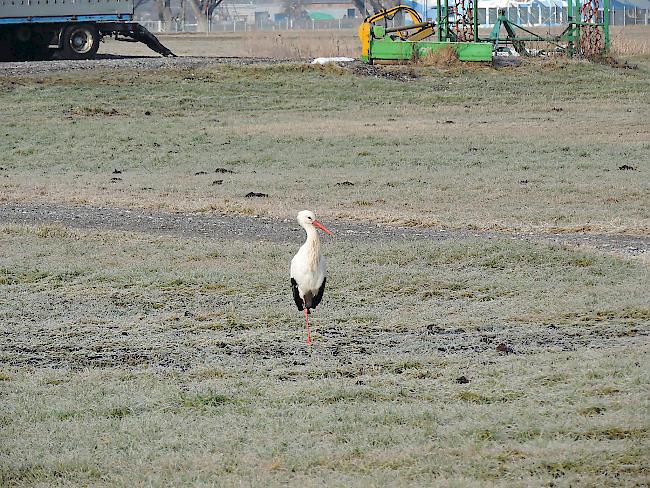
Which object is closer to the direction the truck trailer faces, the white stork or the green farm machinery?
the green farm machinery

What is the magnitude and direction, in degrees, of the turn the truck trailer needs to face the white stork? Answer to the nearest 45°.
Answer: approximately 90° to its right

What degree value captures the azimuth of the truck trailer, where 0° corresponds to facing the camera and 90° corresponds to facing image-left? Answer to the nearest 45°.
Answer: approximately 270°

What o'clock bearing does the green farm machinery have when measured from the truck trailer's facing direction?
The green farm machinery is roughly at 1 o'clock from the truck trailer.
